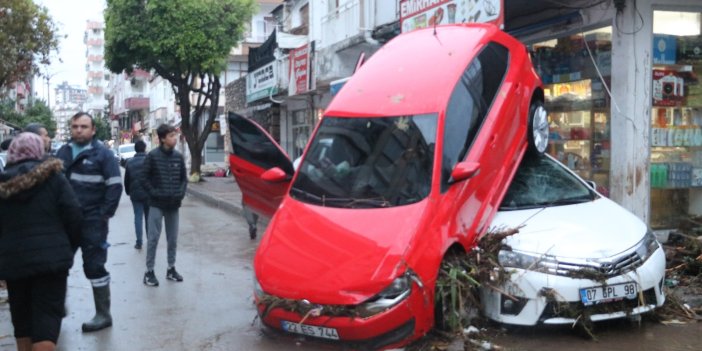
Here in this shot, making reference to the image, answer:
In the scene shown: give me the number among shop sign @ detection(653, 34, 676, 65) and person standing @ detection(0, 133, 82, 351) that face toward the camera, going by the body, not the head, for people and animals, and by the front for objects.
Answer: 1

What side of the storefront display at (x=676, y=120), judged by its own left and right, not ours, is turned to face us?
front

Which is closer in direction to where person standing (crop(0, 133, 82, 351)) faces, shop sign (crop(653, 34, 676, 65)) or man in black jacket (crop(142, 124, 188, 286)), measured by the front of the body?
the man in black jacket

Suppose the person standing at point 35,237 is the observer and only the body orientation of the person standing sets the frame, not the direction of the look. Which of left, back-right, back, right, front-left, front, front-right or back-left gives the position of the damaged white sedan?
right

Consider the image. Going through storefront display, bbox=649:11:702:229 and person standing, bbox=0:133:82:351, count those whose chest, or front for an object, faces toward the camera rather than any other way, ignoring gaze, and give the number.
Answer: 1

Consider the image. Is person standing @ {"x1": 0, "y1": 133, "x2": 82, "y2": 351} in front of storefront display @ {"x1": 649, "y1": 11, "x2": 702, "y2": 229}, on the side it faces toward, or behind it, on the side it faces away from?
in front

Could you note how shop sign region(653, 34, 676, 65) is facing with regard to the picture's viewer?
facing the viewer

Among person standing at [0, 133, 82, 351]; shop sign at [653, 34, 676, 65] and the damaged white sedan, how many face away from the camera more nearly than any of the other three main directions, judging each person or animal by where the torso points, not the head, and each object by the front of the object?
1

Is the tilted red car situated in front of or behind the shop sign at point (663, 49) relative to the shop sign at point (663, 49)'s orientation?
in front
